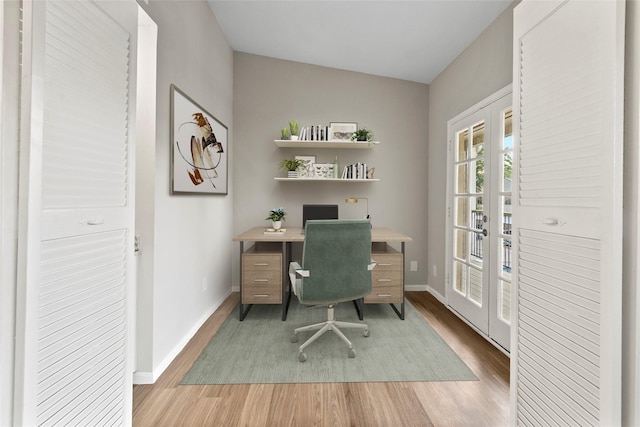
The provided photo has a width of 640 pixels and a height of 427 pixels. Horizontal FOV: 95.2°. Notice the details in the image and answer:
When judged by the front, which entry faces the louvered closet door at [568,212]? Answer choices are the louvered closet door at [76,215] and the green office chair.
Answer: the louvered closet door at [76,215]

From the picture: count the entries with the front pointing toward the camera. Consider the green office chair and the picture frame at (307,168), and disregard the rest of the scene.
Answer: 1

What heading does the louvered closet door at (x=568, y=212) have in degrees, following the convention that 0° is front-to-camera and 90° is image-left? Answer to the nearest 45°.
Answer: approximately 45°

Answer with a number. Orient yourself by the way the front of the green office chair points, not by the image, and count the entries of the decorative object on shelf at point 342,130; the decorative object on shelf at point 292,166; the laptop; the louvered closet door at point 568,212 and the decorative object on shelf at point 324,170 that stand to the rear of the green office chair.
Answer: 1

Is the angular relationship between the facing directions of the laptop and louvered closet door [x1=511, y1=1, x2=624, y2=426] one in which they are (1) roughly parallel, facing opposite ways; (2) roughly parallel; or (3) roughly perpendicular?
roughly perpendicular

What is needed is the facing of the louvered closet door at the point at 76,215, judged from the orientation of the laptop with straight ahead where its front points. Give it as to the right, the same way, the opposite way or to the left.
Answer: to the left

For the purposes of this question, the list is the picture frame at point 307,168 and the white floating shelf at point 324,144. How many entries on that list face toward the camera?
2

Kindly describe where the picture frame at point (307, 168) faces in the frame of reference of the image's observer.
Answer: facing the viewer

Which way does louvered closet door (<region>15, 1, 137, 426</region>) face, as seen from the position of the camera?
facing the viewer and to the right of the viewer

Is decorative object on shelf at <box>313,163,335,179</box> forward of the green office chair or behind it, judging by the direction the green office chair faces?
forward

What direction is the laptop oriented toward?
toward the camera

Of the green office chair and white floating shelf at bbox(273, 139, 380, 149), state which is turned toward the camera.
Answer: the white floating shelf

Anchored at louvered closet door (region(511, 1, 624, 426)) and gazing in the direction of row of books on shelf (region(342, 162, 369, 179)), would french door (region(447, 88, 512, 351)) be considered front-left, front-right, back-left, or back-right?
front-right

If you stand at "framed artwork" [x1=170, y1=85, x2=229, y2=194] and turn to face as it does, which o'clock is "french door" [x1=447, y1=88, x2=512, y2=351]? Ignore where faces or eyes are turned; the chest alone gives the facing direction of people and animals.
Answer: The french door is roughly at 11 o'clock from the framed artwork.

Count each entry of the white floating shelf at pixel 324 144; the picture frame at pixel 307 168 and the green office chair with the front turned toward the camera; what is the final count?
2

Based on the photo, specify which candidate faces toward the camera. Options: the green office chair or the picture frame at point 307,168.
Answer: the picture frame

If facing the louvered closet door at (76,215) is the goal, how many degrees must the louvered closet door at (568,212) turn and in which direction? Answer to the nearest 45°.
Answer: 0° — it already faces it
